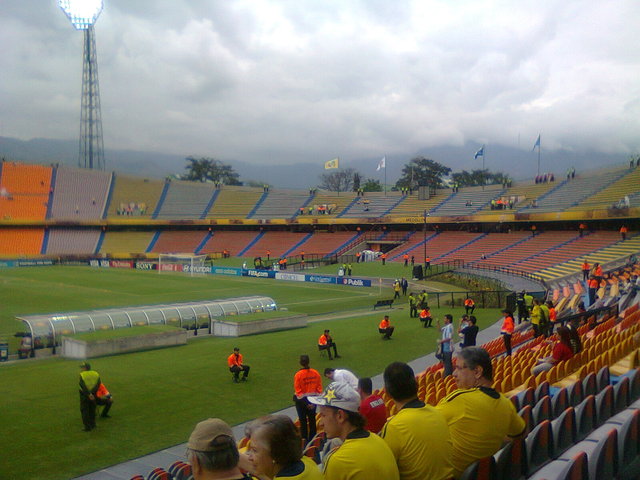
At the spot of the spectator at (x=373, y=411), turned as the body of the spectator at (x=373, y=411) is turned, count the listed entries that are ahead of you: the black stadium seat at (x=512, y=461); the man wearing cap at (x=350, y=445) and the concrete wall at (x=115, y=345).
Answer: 1

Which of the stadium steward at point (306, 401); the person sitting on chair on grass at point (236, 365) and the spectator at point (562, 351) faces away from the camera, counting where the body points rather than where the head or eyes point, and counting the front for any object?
the stadium steward at point (306, 401)

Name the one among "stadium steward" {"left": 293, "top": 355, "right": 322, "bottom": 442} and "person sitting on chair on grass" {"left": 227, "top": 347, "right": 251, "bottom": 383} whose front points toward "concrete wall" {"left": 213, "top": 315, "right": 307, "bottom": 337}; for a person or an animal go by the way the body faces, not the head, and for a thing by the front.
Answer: the stadium steward

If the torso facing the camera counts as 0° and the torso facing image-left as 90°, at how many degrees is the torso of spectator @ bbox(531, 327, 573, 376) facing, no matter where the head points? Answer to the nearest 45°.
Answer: approximately 90°

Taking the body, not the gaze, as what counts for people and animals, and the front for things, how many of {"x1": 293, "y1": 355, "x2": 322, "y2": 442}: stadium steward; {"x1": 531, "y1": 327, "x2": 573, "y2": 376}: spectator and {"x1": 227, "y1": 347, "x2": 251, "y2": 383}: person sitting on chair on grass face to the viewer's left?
1

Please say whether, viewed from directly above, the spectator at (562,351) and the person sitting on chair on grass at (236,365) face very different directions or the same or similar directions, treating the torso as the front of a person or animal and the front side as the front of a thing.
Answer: very different directions

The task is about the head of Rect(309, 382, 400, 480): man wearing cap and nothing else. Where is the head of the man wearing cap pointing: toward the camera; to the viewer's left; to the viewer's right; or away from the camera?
to the viewer's left

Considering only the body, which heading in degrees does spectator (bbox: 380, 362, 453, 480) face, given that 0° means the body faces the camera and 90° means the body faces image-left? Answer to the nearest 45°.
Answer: approximately 135°

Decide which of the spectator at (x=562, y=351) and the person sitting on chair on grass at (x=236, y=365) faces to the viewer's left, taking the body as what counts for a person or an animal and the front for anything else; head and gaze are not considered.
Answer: the spectator

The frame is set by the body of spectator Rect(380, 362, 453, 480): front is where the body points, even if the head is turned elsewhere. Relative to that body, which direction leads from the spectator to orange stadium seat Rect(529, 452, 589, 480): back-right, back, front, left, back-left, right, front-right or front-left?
right

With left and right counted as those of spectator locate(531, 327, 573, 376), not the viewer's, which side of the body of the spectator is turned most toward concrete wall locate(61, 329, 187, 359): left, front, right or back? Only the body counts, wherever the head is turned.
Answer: front

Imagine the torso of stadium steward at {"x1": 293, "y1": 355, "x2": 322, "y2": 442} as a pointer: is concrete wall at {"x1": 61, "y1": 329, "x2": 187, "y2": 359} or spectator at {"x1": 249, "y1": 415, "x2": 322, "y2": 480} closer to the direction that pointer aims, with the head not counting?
the concrete wall

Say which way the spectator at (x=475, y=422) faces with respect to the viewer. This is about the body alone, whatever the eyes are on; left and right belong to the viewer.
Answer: facing away from the viewer and to the left of the viewer

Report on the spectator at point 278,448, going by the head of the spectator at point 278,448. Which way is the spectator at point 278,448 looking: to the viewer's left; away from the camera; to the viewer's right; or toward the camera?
to the viewer's left

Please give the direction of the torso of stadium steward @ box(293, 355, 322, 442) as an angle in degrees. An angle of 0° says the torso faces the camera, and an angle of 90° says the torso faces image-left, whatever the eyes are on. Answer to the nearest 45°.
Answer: approximately 180°

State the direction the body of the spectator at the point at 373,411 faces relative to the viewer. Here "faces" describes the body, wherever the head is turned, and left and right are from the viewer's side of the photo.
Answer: facing away from the viewer and to the left of the viewer

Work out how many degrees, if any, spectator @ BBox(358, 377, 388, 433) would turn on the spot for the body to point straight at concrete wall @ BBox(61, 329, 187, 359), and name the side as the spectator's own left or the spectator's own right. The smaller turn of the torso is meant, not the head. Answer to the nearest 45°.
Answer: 0° — they already face it

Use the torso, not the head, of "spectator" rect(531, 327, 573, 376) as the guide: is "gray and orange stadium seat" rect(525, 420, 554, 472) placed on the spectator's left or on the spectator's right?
on the spectator's left

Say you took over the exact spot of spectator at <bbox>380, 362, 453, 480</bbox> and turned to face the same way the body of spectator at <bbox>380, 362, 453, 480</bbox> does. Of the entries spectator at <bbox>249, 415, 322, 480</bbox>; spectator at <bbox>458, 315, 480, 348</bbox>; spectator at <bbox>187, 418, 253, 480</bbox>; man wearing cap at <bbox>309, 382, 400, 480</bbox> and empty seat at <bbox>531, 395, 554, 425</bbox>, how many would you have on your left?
3
